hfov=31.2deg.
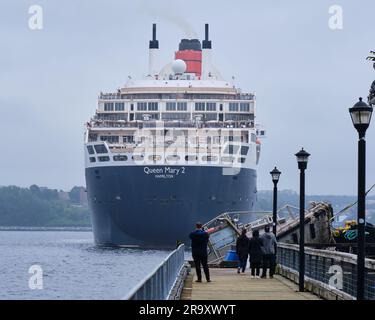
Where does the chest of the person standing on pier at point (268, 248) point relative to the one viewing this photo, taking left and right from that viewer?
facing away from the viewer

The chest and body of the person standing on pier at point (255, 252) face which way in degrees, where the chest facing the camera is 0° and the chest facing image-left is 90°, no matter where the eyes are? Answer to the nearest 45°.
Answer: approximately 180°

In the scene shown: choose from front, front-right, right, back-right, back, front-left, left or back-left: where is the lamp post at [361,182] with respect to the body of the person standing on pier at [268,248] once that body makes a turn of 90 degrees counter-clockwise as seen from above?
left

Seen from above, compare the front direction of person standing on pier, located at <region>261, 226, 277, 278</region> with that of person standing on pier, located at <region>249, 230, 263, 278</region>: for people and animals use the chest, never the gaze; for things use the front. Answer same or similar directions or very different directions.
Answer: same or similar directions

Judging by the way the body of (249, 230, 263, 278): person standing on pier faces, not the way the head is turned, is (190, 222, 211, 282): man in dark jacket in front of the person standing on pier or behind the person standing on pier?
behind

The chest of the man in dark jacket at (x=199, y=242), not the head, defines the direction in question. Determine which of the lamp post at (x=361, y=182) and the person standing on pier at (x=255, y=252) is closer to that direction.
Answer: the person standing on pier

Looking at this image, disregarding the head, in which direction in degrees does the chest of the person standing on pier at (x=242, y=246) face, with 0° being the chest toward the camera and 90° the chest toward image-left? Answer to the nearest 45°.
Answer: approximately 180°

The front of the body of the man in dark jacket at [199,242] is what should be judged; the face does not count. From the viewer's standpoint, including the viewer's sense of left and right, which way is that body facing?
facing away from the viewer

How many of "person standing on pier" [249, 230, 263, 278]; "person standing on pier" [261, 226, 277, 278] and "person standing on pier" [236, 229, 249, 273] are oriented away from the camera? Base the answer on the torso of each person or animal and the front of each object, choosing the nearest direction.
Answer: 3

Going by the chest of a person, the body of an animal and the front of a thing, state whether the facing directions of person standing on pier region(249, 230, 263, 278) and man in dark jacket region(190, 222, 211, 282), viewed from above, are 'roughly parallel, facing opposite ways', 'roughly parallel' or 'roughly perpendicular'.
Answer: roughly parallel
